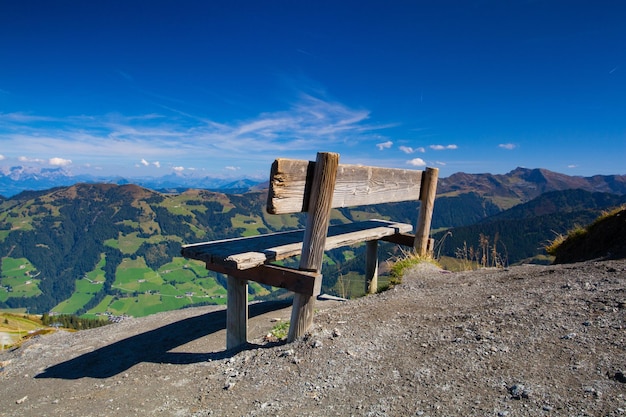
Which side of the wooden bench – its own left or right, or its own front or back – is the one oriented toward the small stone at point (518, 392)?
back

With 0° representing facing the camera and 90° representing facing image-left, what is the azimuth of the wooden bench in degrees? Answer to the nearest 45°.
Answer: approximately 135°
